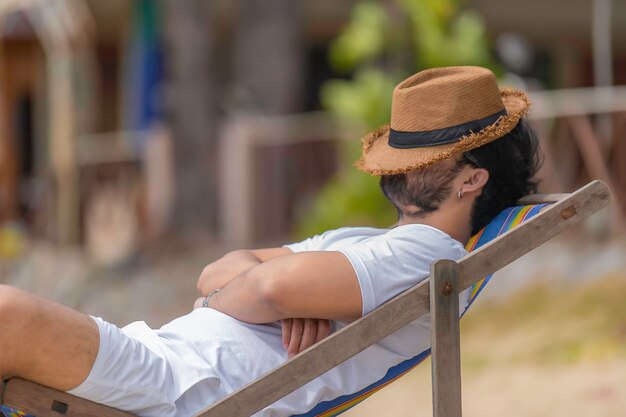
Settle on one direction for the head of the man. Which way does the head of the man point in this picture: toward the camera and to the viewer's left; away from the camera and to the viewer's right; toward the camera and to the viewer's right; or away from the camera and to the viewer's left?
away from the camera and to the viewer's left

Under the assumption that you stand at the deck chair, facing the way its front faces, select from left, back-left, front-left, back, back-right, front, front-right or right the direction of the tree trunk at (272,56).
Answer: right

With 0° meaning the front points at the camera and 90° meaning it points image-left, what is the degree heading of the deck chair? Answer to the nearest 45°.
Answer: approximately 90°

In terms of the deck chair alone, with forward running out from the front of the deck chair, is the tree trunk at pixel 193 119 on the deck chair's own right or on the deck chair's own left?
on the deck chair's own right
